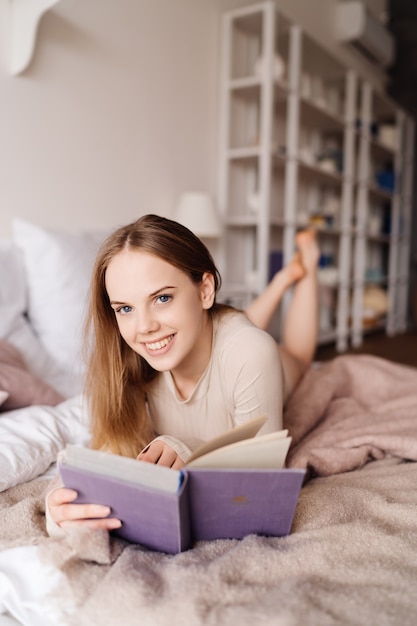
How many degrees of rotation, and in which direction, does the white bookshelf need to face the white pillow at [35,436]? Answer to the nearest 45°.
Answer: approximately 45° to its right

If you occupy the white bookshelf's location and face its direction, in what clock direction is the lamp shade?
The lamp shade is roughly at 2 o'clock from the white bookshelf.

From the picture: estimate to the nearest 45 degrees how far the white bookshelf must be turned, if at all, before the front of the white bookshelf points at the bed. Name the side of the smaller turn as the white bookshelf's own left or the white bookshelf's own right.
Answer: approximately 45° to the white bookshelf's own right

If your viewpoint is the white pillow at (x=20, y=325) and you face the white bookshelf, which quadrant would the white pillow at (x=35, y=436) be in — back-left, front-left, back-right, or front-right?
back-right

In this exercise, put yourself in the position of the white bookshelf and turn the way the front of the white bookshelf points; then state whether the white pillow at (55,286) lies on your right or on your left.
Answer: on your right

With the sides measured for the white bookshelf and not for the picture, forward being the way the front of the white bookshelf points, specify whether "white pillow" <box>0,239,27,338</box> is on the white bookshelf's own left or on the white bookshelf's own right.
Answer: on the white bookshelf's own right
